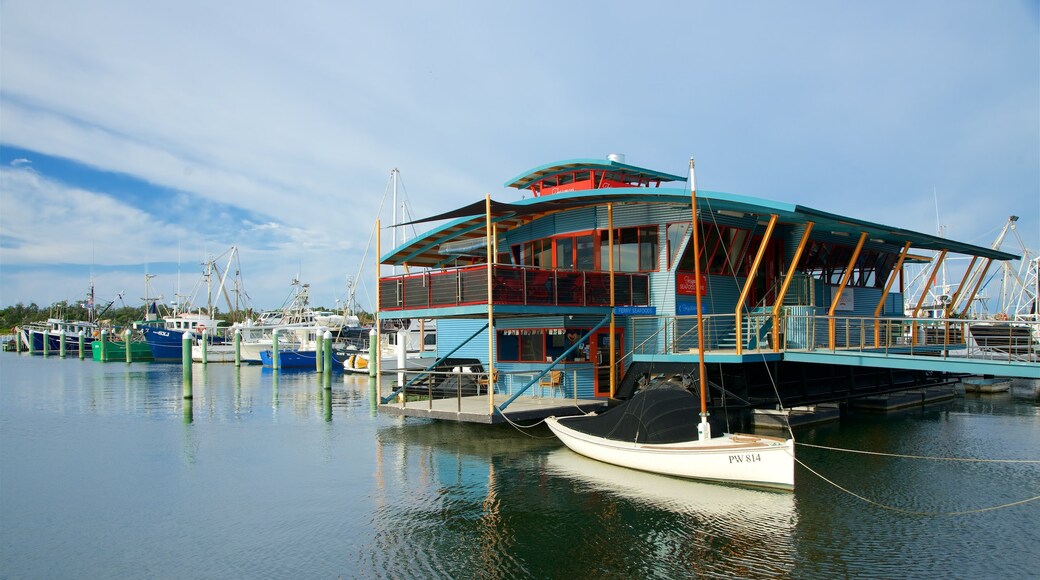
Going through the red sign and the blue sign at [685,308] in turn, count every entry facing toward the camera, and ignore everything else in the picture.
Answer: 2

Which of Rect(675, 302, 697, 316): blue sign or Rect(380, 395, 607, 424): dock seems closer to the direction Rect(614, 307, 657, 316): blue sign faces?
the dock

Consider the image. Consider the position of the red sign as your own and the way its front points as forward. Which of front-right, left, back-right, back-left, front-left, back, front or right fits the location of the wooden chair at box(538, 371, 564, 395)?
right

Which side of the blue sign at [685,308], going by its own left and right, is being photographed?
front

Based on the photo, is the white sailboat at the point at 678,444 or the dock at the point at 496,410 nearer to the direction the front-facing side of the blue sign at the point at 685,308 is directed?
the white sailboat

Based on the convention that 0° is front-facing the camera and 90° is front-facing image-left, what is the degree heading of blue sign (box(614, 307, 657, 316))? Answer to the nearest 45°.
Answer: approximately 0°

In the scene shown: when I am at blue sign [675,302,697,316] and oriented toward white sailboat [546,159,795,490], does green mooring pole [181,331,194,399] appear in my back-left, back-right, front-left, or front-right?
back-right

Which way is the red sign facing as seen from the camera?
toward the camera

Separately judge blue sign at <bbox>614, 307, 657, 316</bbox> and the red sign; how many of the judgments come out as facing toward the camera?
2

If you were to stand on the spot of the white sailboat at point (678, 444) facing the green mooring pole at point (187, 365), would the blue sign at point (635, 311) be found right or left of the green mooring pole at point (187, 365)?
right
